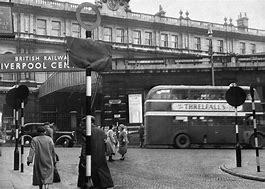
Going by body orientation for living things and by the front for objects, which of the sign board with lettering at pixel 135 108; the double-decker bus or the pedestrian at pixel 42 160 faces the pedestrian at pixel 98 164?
the sign board with lettering

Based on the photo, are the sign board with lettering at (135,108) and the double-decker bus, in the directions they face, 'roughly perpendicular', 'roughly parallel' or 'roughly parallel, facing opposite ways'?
roughly perpendicular

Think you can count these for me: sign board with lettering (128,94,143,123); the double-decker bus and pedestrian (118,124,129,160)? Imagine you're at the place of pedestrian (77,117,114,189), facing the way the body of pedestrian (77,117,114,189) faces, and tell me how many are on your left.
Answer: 0

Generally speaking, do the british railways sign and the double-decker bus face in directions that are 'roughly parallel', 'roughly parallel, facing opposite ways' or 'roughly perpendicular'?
roughly perpendicular

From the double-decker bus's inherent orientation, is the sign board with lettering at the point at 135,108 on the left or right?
on its left

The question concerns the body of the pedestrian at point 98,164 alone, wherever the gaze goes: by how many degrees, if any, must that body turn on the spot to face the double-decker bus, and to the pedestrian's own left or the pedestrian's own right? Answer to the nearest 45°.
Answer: approximately 45° to the pedestrian's own right

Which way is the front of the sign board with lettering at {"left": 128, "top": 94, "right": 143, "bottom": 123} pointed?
toward the camera

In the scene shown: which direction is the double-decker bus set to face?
to the viewer's right

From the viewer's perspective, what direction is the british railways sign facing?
toward the camera

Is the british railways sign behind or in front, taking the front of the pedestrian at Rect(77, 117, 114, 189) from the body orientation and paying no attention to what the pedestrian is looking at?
in front

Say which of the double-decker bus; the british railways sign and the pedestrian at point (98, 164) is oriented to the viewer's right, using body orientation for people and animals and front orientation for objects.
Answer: the double-decker bus

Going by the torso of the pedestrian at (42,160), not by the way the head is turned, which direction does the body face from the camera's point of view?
away from the camera
